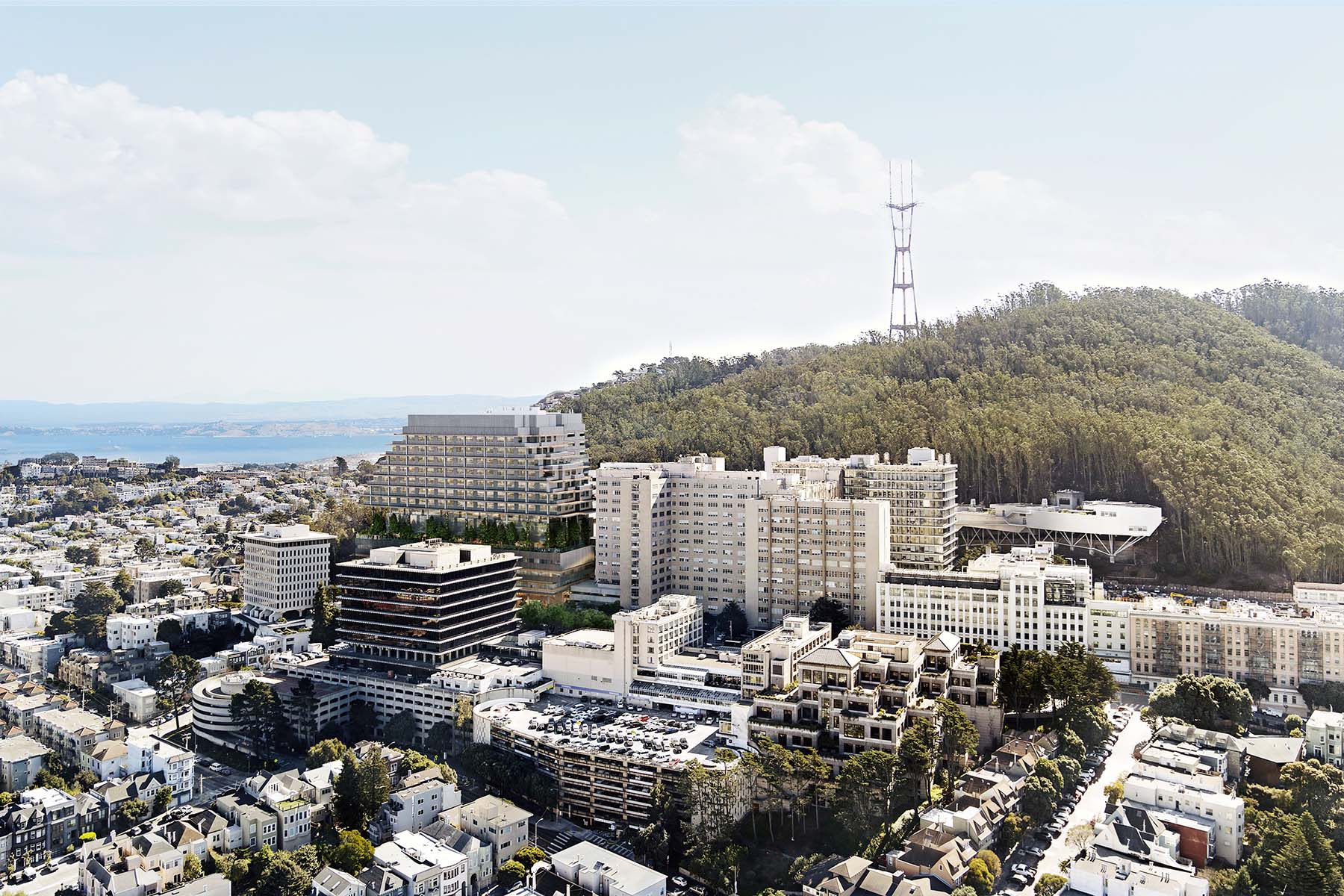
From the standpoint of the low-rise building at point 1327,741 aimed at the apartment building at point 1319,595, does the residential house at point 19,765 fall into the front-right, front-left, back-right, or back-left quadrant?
back-left

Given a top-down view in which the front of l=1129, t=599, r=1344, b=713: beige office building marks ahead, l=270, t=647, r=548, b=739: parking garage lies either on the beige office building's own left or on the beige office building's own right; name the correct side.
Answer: on the beige office building's own right

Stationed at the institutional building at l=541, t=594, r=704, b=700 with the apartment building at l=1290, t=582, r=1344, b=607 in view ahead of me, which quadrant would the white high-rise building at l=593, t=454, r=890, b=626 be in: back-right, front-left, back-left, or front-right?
front-left

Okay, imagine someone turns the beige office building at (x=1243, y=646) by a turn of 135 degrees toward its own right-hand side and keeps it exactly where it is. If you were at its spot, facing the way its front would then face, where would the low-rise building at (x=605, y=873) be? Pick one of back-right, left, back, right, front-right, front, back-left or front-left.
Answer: left

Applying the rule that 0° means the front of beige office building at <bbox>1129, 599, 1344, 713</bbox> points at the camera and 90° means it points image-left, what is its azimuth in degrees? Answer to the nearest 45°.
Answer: approximately 0°

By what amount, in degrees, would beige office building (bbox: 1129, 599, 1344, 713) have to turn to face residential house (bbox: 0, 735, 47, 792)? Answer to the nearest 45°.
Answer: approximately 45° to its right

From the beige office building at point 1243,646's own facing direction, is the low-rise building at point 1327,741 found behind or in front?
in front

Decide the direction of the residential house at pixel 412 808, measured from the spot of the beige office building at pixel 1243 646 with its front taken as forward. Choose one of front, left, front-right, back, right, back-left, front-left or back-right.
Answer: front-right

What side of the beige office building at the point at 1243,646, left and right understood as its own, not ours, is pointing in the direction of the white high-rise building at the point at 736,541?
right

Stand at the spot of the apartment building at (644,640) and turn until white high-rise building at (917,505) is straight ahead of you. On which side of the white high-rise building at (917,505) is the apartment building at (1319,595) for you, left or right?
right

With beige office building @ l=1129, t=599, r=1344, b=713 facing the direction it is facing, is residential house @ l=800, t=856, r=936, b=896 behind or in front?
in front

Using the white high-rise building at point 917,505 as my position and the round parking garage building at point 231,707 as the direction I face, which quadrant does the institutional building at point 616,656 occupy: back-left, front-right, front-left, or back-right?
front-left

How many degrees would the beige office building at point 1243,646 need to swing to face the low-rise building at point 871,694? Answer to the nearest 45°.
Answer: approximately 45° to its right

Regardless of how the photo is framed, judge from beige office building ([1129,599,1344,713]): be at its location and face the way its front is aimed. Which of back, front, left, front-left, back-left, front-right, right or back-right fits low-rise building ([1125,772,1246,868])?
front

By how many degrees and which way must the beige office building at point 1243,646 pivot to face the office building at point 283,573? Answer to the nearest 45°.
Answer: approximately 90° to its right

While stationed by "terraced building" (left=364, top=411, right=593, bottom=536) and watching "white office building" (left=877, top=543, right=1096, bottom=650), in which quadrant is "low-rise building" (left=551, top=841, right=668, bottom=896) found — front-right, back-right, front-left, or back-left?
front-right

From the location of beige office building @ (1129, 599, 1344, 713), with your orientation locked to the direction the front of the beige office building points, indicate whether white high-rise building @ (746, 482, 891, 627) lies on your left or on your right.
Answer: on your right

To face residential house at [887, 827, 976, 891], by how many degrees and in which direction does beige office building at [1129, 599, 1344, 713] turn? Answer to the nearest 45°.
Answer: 0° — it already faces it
